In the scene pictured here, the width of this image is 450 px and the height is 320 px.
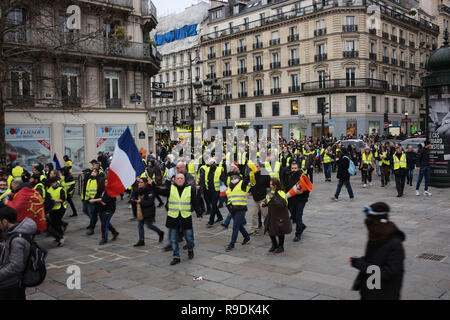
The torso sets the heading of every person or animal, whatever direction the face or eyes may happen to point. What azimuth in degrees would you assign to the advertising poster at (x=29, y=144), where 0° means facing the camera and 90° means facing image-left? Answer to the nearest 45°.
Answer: approximately 0°

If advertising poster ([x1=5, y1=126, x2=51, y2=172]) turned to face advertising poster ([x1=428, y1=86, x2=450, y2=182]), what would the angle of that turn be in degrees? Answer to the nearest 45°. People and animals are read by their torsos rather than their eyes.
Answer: approximately 45° to its left

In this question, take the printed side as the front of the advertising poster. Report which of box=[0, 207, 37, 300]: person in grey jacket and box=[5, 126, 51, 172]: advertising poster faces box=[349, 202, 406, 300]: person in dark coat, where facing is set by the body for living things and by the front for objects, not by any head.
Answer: the advertising poster

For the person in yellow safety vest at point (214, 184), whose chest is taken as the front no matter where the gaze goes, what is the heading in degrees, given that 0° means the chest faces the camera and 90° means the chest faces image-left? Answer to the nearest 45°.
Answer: approximately 45°
